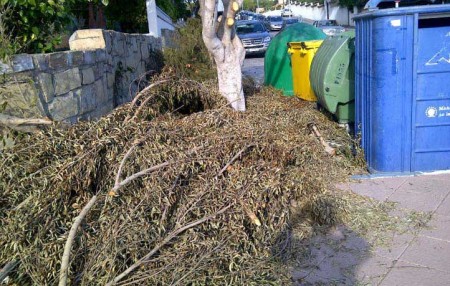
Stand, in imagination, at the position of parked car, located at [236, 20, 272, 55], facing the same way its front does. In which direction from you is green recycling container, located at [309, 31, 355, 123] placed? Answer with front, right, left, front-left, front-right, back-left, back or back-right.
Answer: front

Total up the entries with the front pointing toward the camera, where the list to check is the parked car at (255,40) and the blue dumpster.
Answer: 2

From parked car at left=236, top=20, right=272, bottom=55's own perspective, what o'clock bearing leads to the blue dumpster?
The blue dumpster is roughly at 12 o'clock from the parked car.

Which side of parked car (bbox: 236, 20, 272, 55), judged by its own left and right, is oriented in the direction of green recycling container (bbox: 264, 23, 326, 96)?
front

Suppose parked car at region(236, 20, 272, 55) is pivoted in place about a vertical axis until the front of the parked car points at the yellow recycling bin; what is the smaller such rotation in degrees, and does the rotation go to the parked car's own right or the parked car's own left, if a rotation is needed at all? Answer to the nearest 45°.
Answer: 0° — it already faces it

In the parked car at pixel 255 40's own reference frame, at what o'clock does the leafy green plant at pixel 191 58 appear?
The leafy green plant is roughly at 12 o'clock from the parked car.

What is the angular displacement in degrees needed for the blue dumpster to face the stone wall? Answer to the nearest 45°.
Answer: approximately 45° to its right

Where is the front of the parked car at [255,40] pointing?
toward the camera

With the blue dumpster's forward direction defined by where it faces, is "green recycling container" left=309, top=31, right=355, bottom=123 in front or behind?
behind

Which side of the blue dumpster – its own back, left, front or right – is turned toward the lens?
front

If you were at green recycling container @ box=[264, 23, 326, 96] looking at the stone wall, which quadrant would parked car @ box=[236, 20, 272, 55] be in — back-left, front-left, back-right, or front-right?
back-right

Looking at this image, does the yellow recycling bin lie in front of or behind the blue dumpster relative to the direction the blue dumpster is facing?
behind

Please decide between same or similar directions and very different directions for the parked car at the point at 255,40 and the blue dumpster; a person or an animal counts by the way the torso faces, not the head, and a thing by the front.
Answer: same or similar directions

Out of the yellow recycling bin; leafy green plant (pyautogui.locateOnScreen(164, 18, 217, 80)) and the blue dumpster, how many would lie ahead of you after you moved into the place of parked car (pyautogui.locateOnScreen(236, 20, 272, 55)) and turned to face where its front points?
3

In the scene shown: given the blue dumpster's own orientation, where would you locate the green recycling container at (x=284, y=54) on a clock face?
The green recycling container is roughly at 5 o'clock from the blue dumpster.

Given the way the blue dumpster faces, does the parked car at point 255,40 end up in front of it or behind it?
behind
